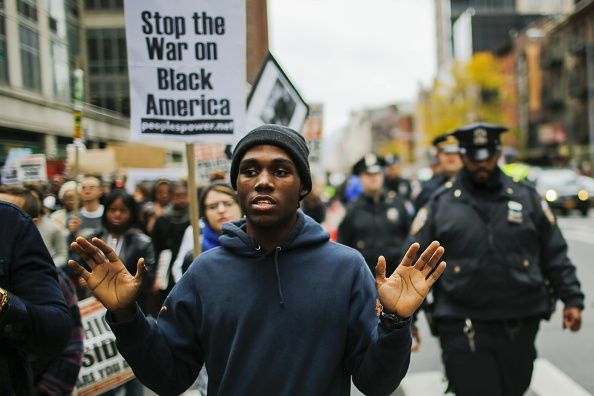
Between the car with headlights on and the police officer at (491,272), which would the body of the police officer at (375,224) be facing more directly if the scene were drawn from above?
the police officer

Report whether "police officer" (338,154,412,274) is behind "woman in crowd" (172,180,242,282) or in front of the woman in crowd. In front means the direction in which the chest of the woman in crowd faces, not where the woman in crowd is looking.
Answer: behind

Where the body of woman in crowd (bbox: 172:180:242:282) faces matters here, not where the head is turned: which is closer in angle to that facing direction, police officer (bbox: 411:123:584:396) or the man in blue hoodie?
the man in blue hoodie

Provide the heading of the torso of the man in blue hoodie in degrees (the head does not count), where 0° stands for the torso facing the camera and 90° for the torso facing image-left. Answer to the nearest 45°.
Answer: approximately 0°

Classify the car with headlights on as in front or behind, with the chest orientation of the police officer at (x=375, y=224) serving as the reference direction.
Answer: behind

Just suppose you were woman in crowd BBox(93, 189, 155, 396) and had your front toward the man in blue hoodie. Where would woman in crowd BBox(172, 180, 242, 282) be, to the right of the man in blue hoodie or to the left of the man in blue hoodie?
left

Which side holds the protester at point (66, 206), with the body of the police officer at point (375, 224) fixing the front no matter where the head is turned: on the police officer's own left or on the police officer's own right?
on the police officer's own right
